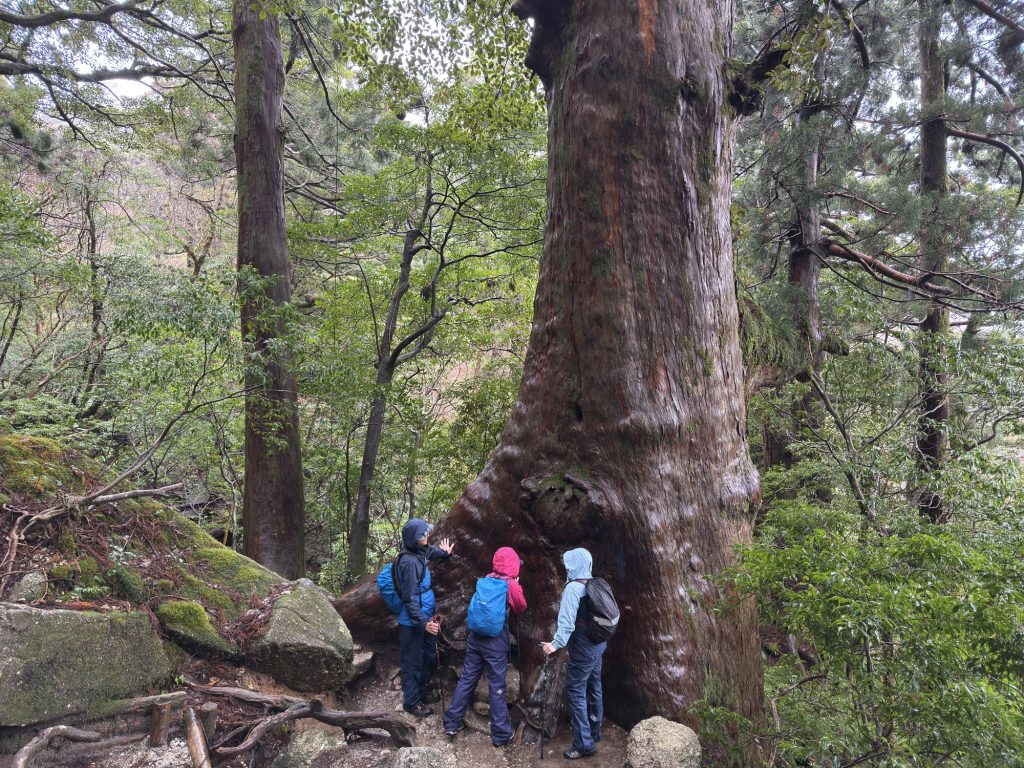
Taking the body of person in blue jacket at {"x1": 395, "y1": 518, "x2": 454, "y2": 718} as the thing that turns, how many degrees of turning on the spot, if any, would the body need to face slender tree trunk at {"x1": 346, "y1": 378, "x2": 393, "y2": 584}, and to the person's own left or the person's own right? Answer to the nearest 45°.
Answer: approximately 90° to the person's own left

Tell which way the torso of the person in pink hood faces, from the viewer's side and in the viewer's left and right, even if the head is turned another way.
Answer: facing away from the viewer and to the right of the viewer

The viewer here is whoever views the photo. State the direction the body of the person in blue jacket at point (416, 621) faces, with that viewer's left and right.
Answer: facing to the right of the viewer

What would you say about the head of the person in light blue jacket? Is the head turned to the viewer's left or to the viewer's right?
to the viewer's left
